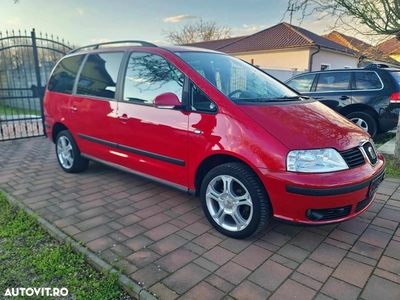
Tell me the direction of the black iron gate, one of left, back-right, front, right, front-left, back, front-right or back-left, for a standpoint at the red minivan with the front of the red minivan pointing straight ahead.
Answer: back

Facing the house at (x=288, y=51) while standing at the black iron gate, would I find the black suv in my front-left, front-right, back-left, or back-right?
front-right

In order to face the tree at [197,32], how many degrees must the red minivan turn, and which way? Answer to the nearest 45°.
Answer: approximately 135° to its left

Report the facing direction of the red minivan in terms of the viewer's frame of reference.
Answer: facing the viewer and to the right of the viewer

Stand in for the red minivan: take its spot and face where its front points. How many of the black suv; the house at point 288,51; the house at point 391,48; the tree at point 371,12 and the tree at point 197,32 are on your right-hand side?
0

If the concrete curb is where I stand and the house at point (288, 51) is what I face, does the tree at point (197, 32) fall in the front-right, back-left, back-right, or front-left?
front-left

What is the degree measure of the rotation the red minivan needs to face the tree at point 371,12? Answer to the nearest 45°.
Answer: approximately 90° to its left

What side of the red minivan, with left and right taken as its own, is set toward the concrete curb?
right

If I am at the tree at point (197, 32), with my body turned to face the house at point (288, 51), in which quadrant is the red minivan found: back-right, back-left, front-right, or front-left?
front-right

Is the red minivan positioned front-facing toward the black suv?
no

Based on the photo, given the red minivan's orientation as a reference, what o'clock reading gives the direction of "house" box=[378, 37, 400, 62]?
The house is roughly at 9 o'clock from the red minivan.
